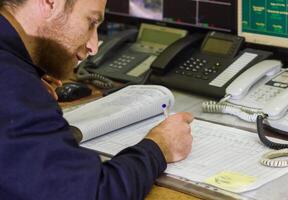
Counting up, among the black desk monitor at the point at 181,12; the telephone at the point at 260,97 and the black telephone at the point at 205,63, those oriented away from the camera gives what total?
0

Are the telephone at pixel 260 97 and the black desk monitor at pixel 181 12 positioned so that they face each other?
no

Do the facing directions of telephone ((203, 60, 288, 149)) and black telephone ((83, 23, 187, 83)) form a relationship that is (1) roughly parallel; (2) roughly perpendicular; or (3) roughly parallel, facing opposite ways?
roughly parallel

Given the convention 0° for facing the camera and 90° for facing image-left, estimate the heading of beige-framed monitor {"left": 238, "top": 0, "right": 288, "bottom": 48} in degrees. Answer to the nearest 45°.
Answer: approximately 45°

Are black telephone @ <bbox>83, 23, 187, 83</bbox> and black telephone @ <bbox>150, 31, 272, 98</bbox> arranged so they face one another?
no

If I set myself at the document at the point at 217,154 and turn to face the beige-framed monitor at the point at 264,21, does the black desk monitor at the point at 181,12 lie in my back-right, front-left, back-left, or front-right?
front-left

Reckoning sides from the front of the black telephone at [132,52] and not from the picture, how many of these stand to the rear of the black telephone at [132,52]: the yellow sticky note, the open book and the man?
0

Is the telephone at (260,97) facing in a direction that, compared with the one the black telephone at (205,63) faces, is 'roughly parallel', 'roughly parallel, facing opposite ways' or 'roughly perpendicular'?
roughly parallel

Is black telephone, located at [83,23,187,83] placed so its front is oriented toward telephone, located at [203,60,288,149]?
no

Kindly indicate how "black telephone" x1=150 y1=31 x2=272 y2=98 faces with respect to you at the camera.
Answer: facing the viewer and to the left of the viewer

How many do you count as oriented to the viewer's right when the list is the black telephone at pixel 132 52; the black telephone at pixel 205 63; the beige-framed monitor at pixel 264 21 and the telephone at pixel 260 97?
0

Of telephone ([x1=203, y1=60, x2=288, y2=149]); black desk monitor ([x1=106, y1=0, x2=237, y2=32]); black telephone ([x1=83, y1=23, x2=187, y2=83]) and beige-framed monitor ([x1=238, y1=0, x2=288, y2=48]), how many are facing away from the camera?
0

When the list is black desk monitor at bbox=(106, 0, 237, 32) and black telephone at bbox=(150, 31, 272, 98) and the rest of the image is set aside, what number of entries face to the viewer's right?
0

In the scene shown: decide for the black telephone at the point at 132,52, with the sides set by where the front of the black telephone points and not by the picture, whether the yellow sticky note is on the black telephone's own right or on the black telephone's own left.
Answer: on the black telephone's own left

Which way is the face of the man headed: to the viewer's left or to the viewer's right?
to the viewer's right

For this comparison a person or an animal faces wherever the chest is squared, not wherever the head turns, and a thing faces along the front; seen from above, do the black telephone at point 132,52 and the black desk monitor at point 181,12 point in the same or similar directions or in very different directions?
same or similar directions

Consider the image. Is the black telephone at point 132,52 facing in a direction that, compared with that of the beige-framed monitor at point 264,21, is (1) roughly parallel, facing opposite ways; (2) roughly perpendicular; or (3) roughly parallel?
roughly parallel
